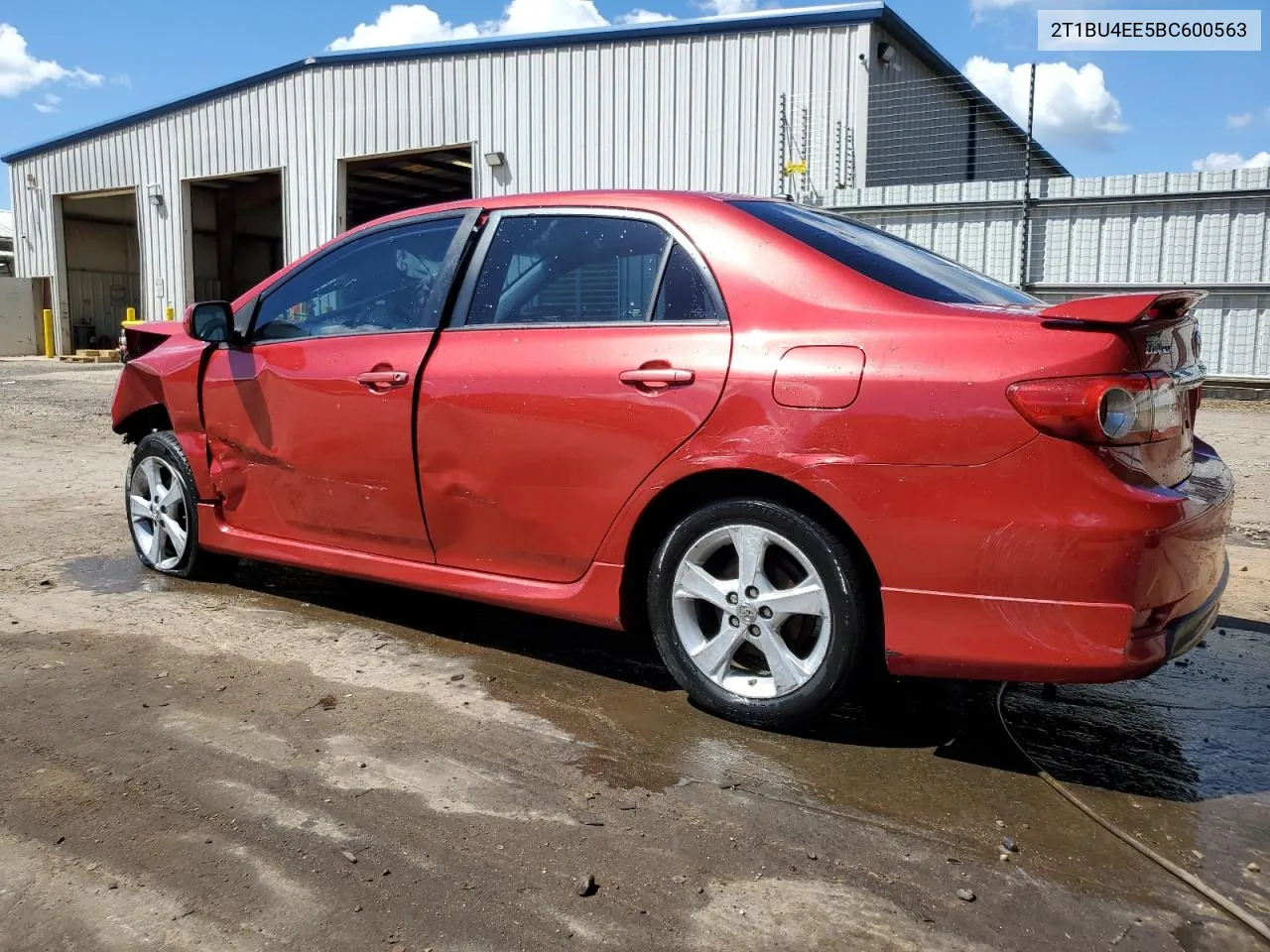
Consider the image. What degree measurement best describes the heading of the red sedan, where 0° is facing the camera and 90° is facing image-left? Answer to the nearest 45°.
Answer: approximately 135°

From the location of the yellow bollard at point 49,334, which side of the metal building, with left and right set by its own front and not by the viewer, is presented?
right

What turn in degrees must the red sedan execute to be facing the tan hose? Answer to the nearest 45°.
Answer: approximately 180°

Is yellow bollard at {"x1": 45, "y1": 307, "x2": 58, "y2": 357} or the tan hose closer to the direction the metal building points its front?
the tan hose

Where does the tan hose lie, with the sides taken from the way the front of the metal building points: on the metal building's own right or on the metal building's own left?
on the metal building's own left
